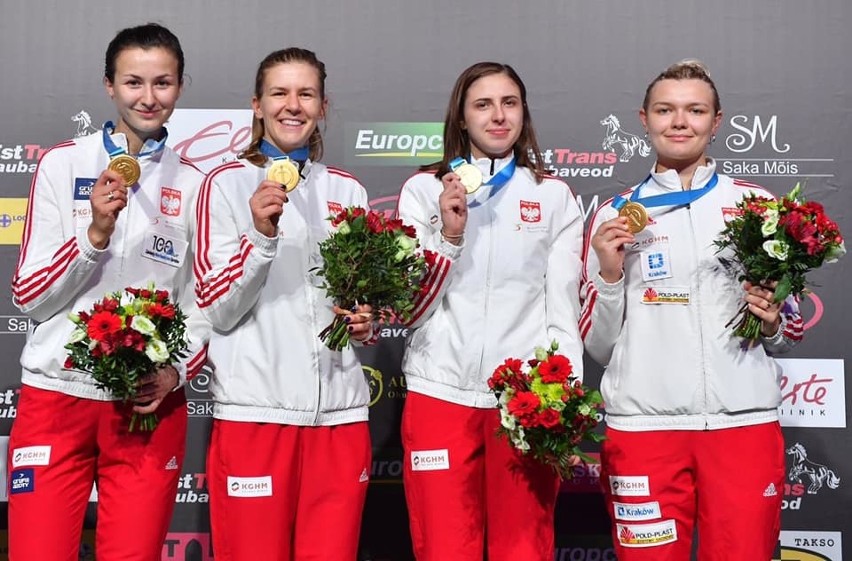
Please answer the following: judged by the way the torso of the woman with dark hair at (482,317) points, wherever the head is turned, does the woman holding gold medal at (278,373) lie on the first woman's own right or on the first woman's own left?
on the first woman's own right

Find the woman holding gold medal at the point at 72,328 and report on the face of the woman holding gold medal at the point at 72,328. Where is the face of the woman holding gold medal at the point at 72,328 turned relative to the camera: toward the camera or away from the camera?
toward the camera

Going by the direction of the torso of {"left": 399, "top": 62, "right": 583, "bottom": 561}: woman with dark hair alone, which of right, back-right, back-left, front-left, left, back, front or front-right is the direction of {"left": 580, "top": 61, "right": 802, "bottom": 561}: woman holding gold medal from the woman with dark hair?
left

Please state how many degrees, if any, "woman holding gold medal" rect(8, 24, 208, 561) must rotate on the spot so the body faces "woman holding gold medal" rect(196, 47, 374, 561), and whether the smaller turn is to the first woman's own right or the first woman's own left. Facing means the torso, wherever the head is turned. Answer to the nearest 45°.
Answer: approximately 90° to the first woman's own left

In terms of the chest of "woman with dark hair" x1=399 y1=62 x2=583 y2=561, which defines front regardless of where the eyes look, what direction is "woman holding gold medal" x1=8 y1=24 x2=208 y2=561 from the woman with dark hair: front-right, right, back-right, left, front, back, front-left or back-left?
right

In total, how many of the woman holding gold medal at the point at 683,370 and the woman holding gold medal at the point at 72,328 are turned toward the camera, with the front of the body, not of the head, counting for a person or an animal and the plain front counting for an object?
2

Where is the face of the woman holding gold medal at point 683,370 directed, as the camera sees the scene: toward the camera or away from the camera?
toward the camera

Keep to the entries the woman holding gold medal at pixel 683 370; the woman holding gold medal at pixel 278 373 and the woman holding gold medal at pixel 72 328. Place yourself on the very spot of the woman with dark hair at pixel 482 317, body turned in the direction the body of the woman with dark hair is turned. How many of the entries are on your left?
1

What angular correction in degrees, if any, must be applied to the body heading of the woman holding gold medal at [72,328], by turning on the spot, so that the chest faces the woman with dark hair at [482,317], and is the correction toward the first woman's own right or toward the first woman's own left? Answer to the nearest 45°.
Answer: approximately 90° to the first woman's own left

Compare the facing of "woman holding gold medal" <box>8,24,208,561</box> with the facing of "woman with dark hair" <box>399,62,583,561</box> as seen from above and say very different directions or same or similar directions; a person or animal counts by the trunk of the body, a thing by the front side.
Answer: same or similar directions

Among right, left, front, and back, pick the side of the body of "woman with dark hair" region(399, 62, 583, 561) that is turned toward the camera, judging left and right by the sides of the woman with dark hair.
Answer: front
